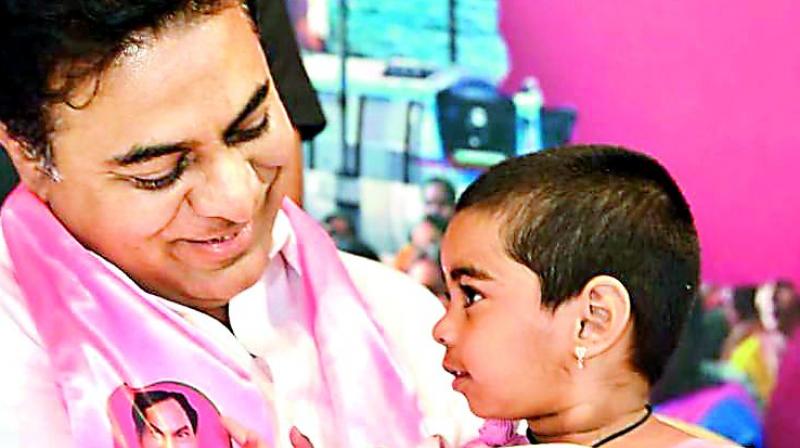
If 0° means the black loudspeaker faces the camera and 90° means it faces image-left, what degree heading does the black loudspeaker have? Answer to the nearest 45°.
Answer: approximately 0°

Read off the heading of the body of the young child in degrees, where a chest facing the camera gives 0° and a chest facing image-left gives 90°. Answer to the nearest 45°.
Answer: approximately 90°

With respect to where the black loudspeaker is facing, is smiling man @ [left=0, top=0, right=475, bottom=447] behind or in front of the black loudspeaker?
in front

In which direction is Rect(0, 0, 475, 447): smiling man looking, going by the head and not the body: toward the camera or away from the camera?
toward the camera

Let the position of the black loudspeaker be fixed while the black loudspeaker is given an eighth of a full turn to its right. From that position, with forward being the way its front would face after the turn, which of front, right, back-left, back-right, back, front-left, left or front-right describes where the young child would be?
front-left

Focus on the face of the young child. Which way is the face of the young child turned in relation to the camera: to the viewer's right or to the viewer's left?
to the viewer's left

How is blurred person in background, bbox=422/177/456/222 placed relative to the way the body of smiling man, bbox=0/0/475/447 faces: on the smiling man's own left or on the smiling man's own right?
on the smiling man's own left

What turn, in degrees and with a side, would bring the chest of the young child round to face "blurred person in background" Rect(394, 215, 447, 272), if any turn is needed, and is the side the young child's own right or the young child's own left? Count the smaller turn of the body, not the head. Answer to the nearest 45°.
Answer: approximately 90° to the young child's own right

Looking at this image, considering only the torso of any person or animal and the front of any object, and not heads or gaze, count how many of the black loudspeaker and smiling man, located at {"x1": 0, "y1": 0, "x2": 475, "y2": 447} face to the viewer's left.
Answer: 0

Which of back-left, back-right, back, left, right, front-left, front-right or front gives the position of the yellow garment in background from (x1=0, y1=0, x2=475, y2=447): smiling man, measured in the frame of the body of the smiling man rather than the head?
left

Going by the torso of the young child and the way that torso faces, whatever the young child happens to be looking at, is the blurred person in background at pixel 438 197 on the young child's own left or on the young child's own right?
on the young child's own right

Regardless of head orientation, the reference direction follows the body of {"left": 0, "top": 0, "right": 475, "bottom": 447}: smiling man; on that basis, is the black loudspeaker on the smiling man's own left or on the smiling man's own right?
on the smiling man's own left

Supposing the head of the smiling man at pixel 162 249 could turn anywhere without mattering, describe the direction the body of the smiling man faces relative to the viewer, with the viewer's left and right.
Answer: facing the viewer and to the right of the viewer

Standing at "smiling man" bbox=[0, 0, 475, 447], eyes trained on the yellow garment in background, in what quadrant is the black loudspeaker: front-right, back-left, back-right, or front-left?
front-left
